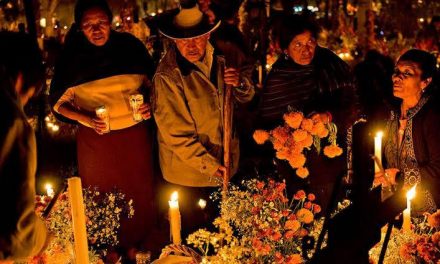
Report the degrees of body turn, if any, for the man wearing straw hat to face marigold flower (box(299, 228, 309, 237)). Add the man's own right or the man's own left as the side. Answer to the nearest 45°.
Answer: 0° — they already face it

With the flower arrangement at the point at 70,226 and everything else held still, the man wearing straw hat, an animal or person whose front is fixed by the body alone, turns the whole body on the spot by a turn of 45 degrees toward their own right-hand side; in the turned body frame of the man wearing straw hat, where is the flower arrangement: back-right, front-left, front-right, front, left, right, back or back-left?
front-right

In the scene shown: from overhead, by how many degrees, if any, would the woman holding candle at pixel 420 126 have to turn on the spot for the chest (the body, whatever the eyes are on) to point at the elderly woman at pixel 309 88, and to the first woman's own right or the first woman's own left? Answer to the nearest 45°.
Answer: approximately 45° to the first woman's own right

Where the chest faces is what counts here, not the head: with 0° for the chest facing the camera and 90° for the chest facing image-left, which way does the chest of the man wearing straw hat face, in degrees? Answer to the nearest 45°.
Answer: approximately 315°

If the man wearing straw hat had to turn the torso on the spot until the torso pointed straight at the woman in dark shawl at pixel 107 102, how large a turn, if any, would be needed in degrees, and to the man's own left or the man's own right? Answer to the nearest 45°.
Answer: approximately 135° to the man's own right

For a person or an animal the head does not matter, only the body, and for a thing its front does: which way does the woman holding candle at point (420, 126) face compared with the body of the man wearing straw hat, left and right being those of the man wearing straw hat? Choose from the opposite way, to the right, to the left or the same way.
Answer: to the right

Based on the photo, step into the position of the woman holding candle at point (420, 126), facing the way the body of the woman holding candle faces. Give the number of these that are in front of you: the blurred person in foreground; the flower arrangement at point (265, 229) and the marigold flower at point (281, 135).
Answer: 3

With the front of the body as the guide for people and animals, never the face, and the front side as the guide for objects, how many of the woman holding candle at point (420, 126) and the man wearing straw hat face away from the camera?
0

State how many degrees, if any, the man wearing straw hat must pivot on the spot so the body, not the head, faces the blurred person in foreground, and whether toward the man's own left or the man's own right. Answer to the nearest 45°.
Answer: approximately 45° to the man's own right

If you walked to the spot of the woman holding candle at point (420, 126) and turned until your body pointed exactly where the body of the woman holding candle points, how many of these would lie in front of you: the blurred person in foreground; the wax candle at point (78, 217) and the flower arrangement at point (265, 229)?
3
